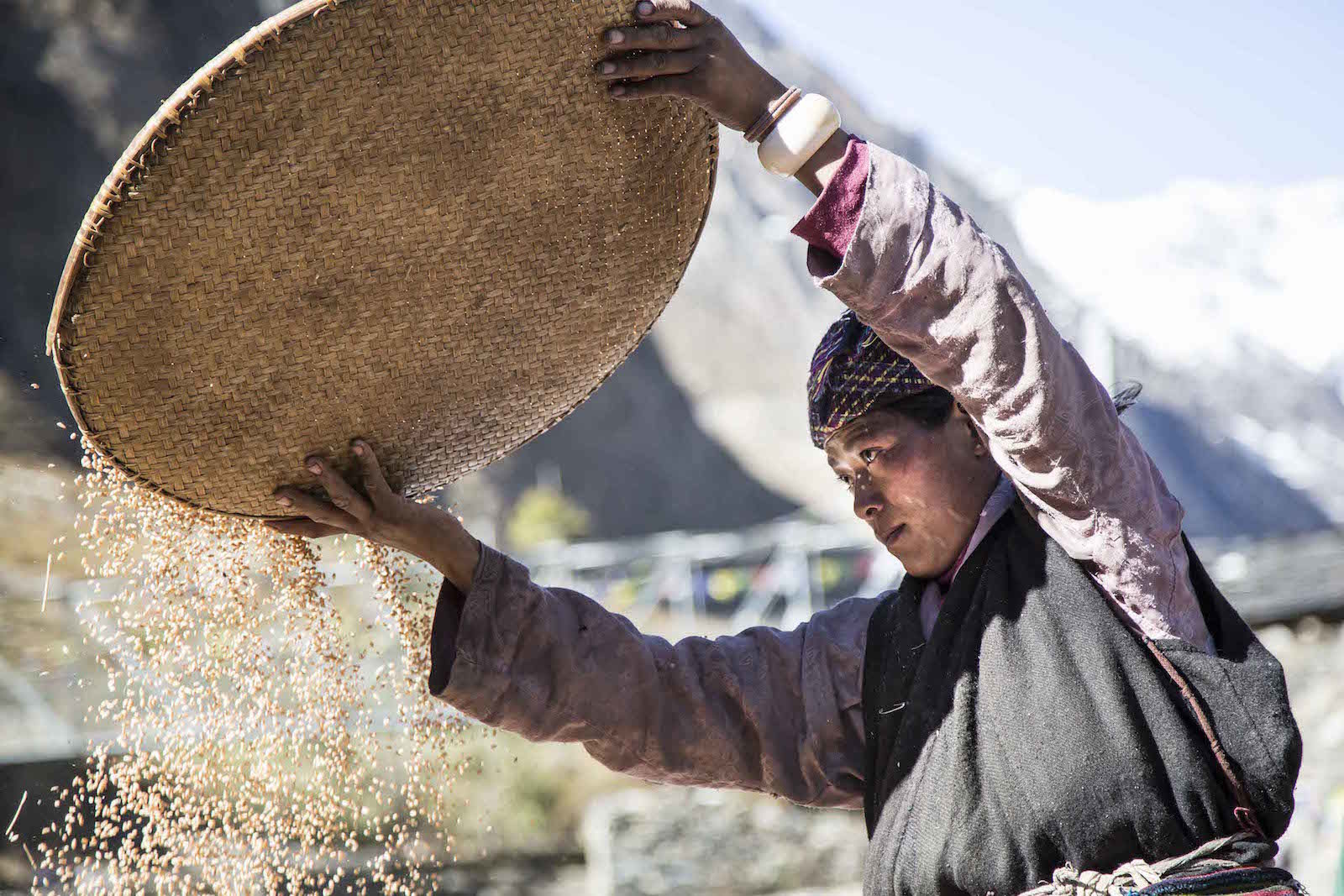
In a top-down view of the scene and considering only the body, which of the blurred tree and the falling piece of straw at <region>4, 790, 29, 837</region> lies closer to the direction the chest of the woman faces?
the falling piece of straw

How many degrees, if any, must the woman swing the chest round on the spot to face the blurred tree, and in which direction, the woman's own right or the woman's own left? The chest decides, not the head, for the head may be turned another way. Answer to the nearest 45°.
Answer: approximately 135° to the woman's own right

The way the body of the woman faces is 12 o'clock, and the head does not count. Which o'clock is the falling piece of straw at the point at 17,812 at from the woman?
The falling piece of straw is roughly at 2 o'clock from the woman.

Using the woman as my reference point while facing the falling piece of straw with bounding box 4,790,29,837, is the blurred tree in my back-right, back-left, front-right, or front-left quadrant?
front-right

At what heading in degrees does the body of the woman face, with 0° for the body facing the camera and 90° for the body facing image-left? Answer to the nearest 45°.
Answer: approximately 45°
